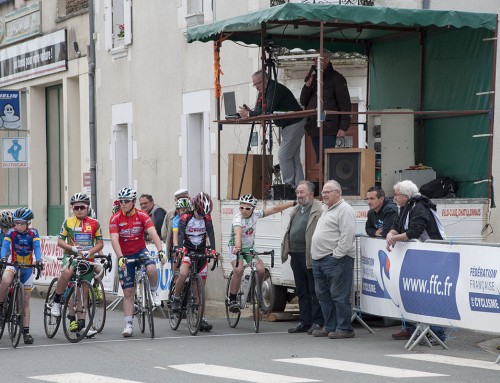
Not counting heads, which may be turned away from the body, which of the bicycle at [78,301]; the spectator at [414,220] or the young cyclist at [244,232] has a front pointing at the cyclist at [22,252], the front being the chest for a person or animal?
the spectator

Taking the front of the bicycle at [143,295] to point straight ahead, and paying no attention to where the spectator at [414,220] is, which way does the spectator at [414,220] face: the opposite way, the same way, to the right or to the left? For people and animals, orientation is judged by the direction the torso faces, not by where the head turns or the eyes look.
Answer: to the right

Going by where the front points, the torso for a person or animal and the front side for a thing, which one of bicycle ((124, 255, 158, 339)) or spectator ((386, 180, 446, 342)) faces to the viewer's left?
the spectator

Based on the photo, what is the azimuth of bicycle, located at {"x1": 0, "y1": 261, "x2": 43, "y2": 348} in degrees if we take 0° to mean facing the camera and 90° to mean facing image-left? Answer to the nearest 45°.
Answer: approximately 0°

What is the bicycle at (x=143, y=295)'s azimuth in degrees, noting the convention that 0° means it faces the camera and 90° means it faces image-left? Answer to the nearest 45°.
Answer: approximately 0°

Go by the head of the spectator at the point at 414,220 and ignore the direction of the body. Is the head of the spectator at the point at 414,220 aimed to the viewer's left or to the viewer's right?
to the viewer's left

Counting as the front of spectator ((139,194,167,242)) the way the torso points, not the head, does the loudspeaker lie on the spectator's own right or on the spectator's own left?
on the spectator's own left
